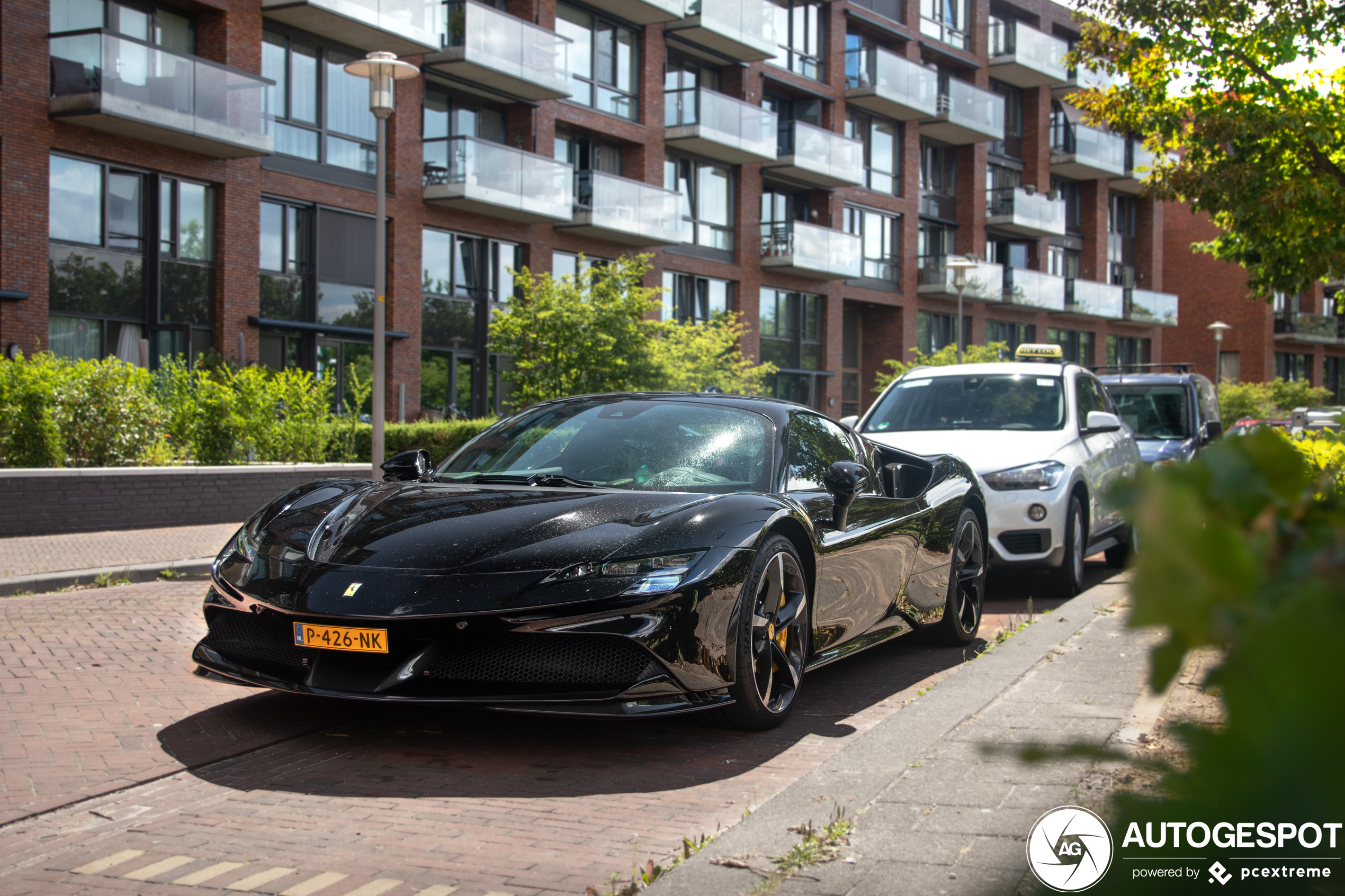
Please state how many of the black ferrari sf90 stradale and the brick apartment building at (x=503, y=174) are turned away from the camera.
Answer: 0

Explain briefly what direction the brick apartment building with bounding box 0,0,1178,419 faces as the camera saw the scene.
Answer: facing the viewer and to the right of the viewer

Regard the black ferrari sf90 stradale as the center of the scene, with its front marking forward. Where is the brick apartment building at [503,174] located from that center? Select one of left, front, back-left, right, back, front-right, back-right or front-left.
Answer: back-right

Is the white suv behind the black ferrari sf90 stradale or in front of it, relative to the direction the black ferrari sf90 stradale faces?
behind

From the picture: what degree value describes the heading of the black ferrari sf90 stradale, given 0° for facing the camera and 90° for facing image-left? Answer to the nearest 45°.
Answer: approximately 45°

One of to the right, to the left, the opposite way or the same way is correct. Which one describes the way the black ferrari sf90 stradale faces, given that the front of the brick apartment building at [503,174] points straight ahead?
to the right

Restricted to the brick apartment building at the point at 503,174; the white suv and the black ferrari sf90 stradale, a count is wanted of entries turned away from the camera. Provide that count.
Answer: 0

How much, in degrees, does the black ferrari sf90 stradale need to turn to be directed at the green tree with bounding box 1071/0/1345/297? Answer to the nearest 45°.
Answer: approximately 180°

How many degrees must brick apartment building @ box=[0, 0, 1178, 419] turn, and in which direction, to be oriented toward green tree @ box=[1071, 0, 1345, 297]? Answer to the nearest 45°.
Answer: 0° — it already faces it

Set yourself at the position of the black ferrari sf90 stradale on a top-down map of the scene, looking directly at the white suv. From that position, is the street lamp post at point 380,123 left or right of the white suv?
left

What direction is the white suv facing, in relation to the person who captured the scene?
facing the viewer and to the left of the viewer

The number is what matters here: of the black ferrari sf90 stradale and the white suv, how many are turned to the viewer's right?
0

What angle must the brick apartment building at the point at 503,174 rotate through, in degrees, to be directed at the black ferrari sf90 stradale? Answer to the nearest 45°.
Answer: approximately 45° to its right

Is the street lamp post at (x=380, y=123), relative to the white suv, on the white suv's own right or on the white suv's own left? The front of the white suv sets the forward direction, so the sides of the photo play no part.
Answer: on the white suv's own right
